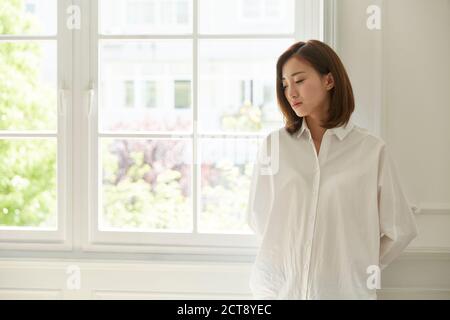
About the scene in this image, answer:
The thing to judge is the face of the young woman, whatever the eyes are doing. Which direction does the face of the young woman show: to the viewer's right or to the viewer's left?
to the viewer's left

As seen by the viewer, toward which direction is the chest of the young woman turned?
toward the camera

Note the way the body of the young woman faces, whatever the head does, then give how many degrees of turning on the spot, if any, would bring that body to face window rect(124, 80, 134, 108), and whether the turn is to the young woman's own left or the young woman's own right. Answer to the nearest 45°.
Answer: approximately 135° to the young woman's own right
